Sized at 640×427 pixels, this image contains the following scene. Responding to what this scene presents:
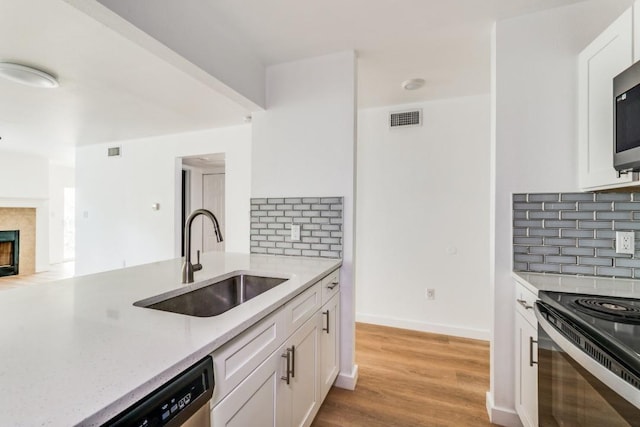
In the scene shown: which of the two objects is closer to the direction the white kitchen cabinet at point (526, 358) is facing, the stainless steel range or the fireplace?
the fireplace

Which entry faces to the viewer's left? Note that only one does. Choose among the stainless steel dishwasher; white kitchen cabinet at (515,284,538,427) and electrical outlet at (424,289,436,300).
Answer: the white kitchen cabinet

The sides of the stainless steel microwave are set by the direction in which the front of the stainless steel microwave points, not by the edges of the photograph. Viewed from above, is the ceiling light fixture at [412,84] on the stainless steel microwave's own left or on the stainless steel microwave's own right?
on the stainless steel microwave's own right

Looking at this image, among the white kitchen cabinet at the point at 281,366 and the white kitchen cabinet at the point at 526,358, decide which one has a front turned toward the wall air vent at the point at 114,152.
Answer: the white kitchen cabinet at the point at 526,358

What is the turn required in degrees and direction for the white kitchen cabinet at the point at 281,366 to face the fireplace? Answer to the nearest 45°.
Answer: approximately 180°

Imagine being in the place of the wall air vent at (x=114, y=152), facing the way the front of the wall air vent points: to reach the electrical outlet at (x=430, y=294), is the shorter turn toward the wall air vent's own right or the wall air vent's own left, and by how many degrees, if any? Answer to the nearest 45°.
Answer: approximately 90° to the wall air vent's own left

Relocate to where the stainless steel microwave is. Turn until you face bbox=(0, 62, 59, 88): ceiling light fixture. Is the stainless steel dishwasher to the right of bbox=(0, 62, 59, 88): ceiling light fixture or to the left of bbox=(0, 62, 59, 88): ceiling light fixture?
left

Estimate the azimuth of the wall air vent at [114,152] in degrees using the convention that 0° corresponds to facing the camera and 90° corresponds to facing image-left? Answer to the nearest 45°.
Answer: approximately 45°

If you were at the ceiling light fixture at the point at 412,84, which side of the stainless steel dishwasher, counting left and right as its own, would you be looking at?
left

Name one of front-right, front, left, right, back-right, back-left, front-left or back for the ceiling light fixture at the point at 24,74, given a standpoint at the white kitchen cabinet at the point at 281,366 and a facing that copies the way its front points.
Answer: back

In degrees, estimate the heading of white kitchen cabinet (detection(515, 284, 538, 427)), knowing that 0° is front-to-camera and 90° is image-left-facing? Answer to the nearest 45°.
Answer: approximately 90°

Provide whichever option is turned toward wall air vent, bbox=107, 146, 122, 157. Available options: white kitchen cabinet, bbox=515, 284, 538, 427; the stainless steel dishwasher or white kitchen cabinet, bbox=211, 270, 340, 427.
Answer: white kitchen cabinet, bbox=515, 284, 538, 427

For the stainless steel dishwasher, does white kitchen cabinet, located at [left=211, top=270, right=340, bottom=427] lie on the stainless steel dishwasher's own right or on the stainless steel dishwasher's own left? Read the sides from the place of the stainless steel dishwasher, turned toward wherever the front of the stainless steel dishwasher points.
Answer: on the stainless steel dishwasher's own left

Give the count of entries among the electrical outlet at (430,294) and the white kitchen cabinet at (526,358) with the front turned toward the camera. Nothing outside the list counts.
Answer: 1

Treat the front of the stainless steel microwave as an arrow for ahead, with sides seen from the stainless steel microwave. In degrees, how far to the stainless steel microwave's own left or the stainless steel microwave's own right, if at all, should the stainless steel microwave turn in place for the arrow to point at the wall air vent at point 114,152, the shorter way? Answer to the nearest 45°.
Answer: approximately 45° to the stainless steel microwave's own right
